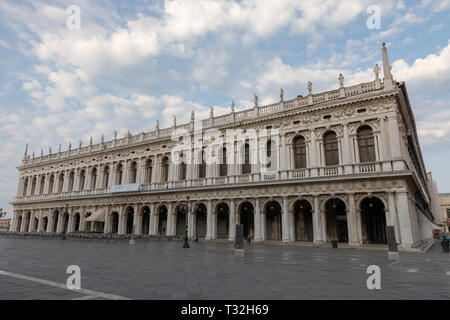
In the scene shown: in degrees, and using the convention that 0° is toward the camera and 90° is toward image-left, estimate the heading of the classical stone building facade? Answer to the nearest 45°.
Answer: approximately 45°
